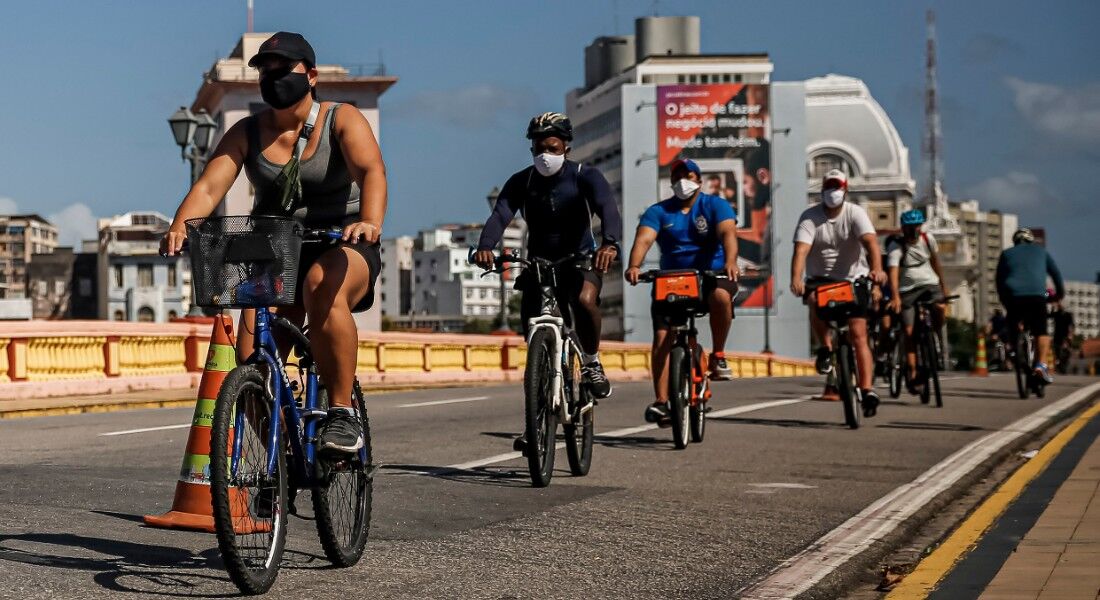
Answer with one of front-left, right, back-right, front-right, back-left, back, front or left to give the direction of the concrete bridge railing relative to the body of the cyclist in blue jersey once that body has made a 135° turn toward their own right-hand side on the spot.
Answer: front

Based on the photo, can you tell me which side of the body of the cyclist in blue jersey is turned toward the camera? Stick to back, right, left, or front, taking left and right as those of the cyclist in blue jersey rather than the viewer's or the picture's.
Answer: front

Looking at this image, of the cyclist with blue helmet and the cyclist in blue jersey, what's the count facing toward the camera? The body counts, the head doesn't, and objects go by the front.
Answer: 2

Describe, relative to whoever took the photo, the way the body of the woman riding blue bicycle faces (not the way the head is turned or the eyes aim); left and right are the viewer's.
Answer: facing the viewer and to the left of the viewer

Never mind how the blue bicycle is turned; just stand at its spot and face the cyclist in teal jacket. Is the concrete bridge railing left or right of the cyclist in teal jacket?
left

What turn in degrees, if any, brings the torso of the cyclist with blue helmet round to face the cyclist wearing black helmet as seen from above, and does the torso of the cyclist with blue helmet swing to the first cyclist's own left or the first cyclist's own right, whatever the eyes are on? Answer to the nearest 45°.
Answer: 0° — they already face them
